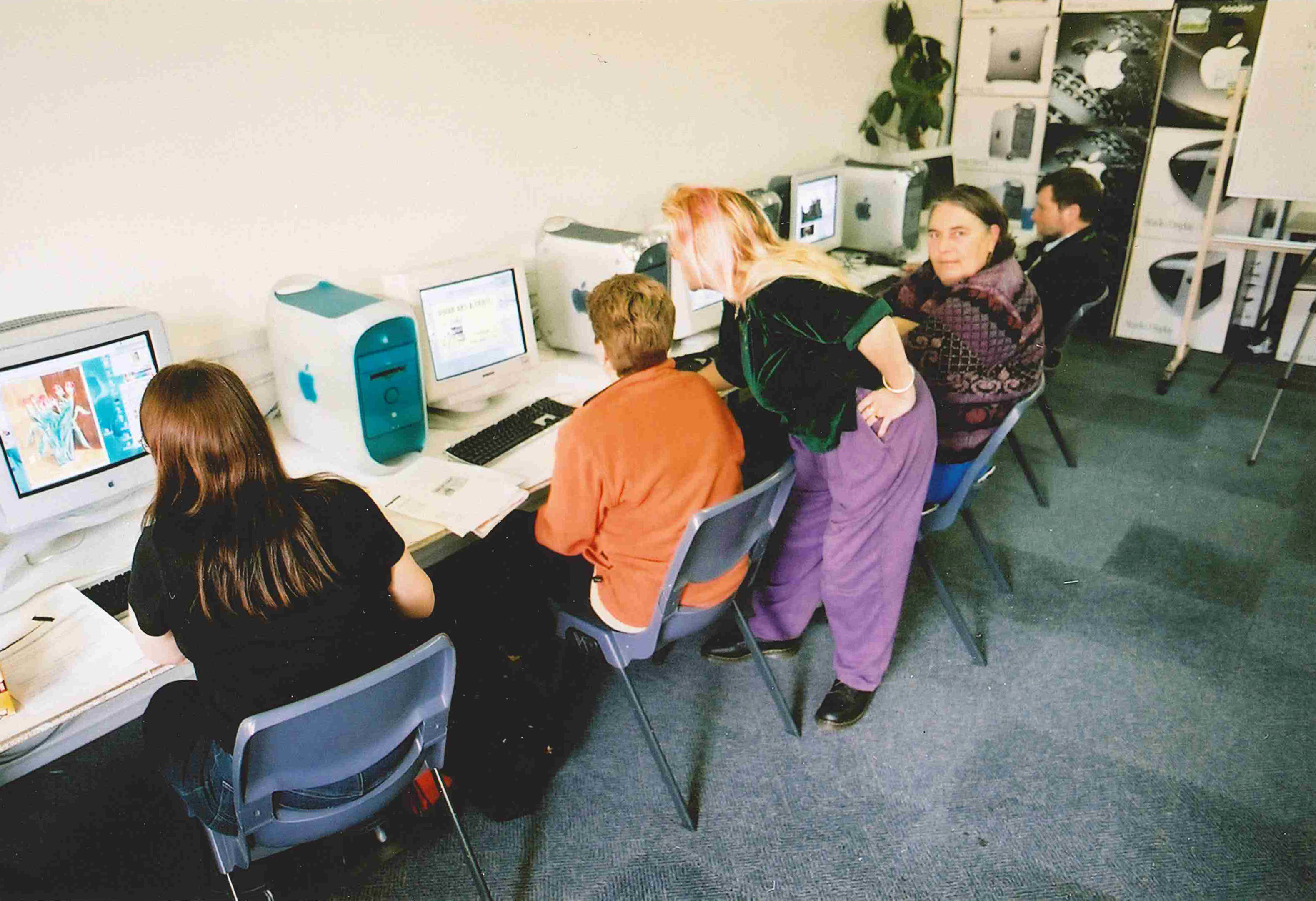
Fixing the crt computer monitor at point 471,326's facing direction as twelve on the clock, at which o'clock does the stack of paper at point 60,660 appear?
The stack of paper is roughly at 3 o'clock from the crt computer monitor.

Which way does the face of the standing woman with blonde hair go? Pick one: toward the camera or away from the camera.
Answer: away from the camera

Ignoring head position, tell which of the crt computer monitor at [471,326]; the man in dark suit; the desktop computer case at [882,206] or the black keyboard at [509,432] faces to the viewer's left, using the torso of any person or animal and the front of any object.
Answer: the man in dark suit

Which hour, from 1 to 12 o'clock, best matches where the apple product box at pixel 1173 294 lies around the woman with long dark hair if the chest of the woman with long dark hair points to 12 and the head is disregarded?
The apple product box is roughly at 4 o'clock from the woman with long dark hair.

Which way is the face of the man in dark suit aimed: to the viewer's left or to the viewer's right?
to the viewer's left

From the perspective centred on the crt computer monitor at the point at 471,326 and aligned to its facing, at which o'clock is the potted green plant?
The potted green plant is roughly at 9 o'clock from the crt computer monitor.

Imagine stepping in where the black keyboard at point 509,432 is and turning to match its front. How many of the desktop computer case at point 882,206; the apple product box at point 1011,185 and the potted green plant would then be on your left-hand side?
3

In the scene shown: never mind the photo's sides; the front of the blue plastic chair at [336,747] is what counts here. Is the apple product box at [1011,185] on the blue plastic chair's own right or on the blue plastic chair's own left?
on the blue plastic chair's own right

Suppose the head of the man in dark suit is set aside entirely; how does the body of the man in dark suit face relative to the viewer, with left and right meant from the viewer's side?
facing to the left of the viewer
